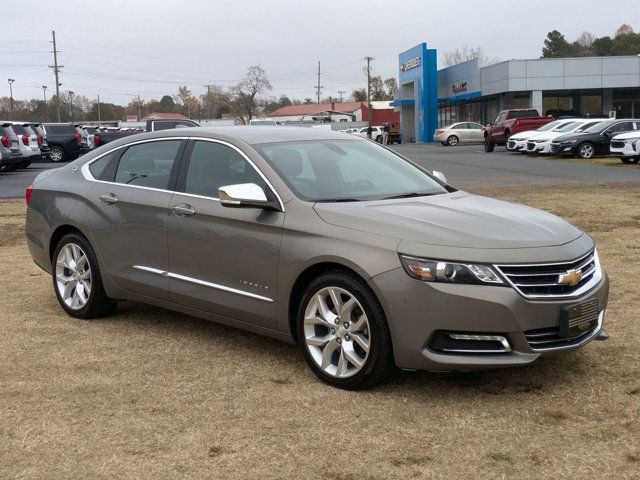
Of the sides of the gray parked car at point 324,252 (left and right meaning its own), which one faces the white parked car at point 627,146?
left

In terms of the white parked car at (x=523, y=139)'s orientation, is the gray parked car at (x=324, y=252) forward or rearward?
forward

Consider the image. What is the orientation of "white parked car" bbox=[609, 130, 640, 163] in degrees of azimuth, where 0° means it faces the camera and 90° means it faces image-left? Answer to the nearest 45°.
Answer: approximately 45°

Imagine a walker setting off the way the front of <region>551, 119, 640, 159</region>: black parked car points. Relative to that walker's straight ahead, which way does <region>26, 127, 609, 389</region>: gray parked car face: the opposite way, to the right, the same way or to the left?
to the left

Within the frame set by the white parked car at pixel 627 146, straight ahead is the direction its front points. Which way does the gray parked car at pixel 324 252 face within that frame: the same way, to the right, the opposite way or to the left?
to the left

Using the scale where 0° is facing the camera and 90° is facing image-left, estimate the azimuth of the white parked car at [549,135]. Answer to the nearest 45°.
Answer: approximately 45°

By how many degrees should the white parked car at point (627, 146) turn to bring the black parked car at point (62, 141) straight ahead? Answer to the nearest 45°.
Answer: approximately 45° to its right

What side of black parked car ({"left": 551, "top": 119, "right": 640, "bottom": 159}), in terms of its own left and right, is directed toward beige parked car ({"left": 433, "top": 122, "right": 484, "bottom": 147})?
right

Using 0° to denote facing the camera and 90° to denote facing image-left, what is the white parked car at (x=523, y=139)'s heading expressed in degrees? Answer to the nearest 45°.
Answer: approximately 45°

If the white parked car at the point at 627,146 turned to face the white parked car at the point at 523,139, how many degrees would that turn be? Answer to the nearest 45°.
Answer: approximately 90° to its right

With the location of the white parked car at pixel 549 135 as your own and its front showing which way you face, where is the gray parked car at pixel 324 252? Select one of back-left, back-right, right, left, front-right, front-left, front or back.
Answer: front-left

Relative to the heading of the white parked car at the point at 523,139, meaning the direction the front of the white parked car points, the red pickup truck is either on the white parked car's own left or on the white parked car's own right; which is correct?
on the white parked car's own right

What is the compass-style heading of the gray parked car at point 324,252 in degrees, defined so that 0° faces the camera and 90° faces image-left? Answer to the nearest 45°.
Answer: approximately 315°
